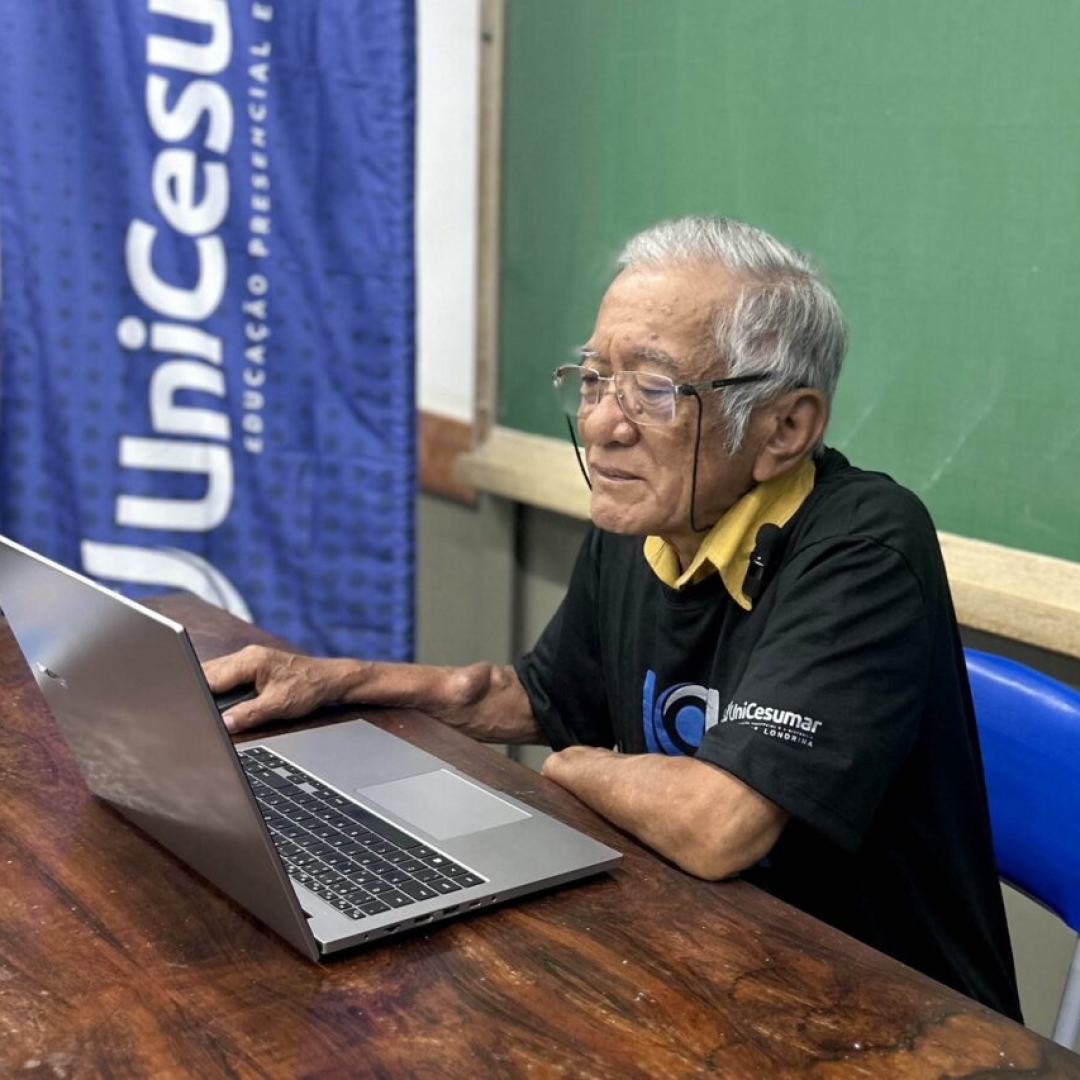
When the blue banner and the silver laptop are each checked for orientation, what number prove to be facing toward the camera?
1

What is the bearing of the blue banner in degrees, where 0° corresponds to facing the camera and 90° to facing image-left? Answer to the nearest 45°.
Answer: approximately 0°

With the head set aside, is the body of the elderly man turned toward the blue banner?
no

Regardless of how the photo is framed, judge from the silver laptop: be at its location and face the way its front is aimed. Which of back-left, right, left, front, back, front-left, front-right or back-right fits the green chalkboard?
front

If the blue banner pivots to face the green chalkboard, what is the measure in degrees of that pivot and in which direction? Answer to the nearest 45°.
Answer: approximately 45° to its left

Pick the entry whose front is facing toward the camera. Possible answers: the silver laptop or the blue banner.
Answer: the blue banner

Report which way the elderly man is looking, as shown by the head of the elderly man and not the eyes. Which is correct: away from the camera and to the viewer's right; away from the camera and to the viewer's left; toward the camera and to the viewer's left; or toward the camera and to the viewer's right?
toward the camera and to the viewer's left

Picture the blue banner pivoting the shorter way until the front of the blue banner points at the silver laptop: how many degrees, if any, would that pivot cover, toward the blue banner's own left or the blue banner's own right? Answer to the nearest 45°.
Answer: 0° — it already faces it

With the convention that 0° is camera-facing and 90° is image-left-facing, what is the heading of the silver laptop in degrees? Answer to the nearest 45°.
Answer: approximately 225°

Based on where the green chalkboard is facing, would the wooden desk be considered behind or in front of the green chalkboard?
in front

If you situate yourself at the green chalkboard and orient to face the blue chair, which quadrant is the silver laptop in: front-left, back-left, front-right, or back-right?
front-right

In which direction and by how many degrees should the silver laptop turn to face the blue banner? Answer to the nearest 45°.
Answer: approximately 45° to its left

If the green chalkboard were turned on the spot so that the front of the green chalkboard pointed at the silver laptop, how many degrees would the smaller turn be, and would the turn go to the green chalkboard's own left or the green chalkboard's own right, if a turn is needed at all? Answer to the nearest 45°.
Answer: approximately 45° to the green chalkboard's own left

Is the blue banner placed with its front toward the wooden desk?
yes

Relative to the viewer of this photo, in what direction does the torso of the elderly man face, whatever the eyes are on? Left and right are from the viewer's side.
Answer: facing the viewer and to the left of the viewer

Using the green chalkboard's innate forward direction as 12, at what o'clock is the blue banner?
The blue banner is roughly at 2 o'clock from the green chalkboard.

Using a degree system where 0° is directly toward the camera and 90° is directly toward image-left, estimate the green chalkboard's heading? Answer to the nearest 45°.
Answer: approximately 45°
